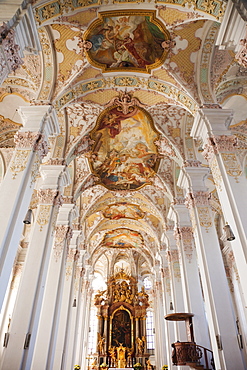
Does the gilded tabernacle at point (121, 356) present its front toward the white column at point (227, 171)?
yes

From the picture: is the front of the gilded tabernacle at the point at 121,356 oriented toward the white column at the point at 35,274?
yes

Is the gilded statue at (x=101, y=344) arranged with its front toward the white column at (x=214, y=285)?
yes

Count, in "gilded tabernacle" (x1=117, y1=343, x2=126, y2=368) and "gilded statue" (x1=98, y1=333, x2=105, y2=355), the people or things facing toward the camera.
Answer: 2

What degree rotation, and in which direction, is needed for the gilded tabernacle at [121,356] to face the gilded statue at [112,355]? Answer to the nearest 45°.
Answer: approximately 90° to its right

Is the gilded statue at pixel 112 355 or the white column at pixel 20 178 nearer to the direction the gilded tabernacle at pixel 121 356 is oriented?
the white column

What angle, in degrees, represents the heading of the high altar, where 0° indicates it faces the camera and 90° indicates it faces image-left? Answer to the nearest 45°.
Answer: approximately 0°

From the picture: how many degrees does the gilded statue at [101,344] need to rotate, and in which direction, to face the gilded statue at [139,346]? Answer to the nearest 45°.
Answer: approximately 90° to its left

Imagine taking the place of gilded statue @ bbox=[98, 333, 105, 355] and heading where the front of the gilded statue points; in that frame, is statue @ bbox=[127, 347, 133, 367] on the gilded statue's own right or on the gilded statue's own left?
on the gilded statue's own left

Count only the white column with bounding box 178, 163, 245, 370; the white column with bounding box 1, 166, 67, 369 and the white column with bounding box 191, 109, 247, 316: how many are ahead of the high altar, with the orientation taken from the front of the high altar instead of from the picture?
3
